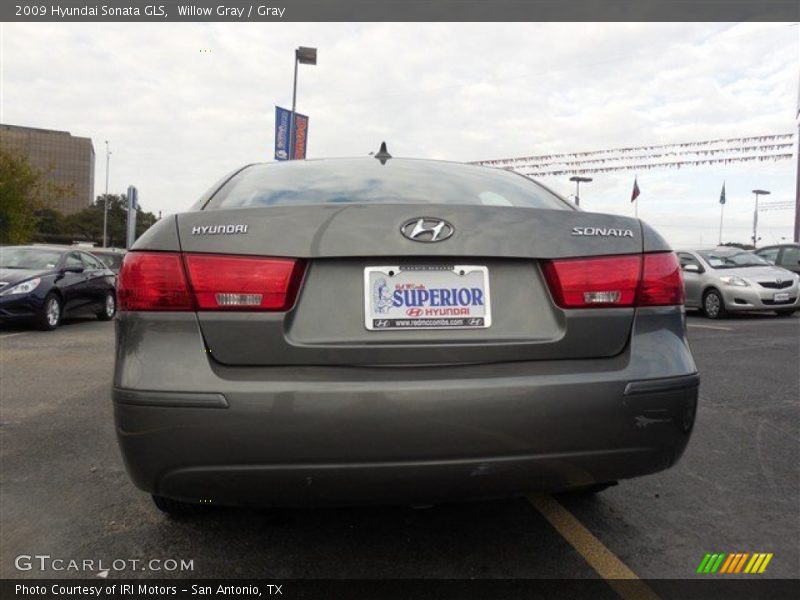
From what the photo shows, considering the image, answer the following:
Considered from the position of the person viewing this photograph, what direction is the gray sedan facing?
facing away from the viewer

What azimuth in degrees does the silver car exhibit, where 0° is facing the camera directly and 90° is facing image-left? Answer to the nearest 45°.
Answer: approximately 315°

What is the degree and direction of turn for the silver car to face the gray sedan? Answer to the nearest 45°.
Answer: approximately 45° to its right

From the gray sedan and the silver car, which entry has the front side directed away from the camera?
the gray sedan

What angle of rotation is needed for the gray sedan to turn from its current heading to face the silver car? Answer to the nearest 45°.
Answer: approximately 45° to its right

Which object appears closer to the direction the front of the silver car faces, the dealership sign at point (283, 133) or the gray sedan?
the gray sedan

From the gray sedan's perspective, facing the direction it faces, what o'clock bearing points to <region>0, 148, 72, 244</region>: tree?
The tree is roughly at 11 o'clock from the gray sedan.

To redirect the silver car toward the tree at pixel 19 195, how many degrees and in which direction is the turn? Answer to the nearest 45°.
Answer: approximately 135° to its right

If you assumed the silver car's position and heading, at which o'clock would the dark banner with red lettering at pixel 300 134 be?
The dark banner with red lettering is roughly at 5 o'clock from the silver car.

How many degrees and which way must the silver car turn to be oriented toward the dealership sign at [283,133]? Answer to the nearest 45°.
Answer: approximately 135° to its right

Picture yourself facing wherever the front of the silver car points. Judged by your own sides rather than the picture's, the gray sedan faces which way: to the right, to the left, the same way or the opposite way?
the opposite way
